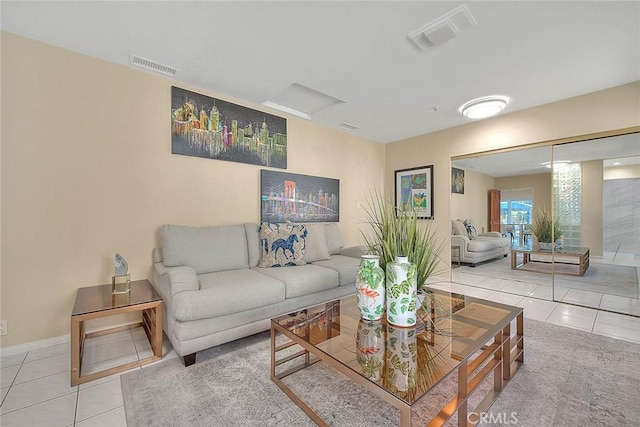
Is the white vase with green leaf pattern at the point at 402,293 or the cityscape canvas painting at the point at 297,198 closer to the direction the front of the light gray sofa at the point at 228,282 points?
the white vase with green leaf pattern

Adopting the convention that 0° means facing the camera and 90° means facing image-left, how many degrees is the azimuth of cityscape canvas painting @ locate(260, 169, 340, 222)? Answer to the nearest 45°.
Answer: approximately 315°

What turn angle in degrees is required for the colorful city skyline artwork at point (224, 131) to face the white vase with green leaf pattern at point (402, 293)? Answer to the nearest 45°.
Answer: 0° — it already faces it

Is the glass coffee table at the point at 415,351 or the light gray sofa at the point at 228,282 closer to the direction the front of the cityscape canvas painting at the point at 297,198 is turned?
the glass coffee table

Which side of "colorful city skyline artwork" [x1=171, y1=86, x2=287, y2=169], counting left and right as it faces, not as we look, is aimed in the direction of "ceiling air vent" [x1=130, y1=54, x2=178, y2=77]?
right
